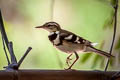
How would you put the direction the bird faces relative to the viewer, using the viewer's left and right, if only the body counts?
facing to the left of the viewer
